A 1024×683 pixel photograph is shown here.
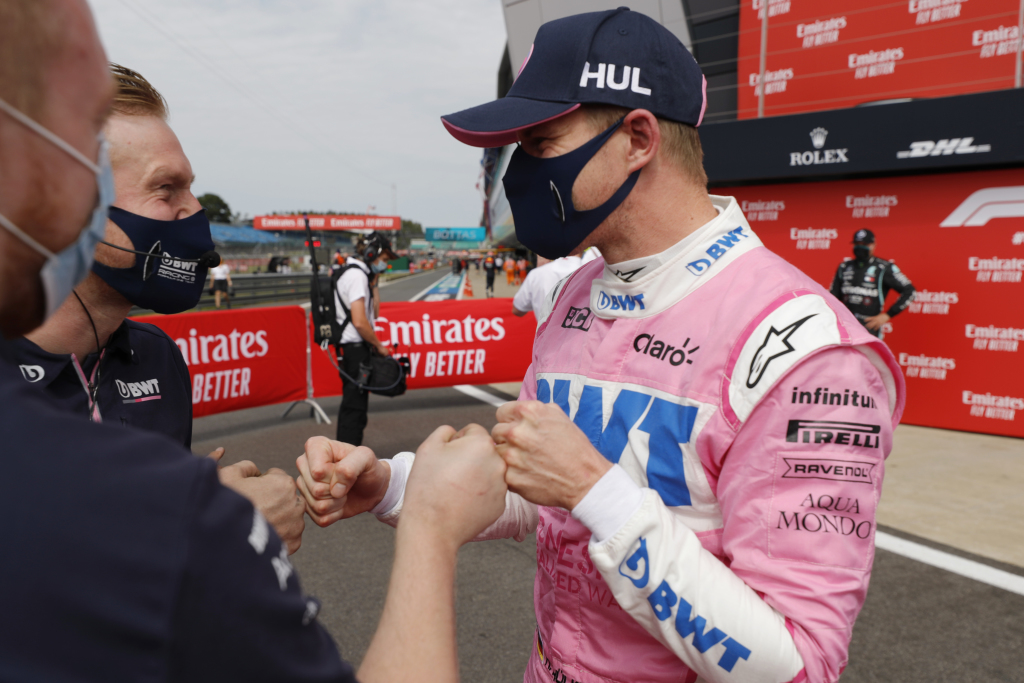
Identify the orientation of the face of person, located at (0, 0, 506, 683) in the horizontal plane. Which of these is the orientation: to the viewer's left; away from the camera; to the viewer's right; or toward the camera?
to the viewer's right

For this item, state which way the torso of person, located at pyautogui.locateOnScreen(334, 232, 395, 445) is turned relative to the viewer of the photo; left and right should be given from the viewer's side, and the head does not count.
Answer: facing to the right of the viewer

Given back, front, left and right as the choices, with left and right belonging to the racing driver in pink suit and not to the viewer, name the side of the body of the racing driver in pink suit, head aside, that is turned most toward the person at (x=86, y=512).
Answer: front

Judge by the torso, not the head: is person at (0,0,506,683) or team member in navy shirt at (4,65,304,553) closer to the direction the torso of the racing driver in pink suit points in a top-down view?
the person

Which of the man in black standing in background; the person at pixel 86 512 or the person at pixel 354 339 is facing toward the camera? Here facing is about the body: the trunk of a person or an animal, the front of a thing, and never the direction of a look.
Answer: the man in black standing in background

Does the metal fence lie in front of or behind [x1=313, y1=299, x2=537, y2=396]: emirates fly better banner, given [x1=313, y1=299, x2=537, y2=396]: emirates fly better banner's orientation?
behind

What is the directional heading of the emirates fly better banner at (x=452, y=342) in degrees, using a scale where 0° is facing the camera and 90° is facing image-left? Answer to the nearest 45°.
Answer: approximately 0°

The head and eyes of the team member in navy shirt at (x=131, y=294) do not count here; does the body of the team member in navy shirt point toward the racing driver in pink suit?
yes

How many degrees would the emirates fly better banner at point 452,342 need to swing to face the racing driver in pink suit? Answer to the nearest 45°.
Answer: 0° — it already faces them

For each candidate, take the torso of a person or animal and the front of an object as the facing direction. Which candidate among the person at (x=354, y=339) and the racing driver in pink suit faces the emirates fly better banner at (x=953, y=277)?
the person

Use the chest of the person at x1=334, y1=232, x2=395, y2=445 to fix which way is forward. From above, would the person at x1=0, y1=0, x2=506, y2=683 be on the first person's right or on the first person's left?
on the first person's right
